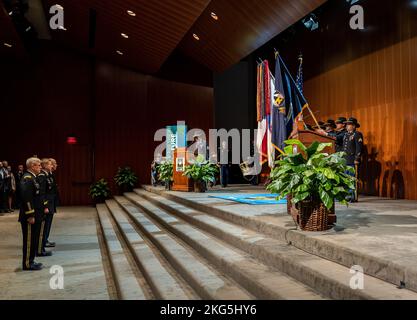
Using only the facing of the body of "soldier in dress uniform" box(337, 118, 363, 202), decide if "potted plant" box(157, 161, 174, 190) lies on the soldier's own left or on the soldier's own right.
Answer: on the soldier's own right

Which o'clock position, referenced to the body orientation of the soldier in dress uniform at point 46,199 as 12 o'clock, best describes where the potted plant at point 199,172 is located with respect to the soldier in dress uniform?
The potted plant is roughly at 11 o'clock from the soldier in dress uniform.

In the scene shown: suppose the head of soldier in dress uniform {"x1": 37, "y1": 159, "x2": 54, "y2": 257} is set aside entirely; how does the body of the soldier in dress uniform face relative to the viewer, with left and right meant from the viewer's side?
facing to the right of the viewer

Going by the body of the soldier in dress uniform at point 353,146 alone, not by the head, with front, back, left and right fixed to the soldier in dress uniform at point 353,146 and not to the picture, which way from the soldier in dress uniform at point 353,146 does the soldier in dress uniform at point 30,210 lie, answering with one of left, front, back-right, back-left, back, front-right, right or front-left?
front

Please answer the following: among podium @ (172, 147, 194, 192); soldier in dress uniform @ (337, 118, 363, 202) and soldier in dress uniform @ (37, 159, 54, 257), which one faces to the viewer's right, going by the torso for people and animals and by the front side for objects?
soldier in dress uniform @ (37, 159, 54, 257)

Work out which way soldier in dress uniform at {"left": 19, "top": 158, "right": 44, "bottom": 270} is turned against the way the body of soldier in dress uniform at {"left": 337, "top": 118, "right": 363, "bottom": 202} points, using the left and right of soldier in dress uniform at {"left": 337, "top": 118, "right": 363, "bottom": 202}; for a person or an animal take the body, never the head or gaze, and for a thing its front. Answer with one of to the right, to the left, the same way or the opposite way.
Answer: the opposite way

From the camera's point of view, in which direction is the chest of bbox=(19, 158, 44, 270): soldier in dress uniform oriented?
to the viewer's right

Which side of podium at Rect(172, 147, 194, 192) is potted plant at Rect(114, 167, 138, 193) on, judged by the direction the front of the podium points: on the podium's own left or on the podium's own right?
on the podium's own right

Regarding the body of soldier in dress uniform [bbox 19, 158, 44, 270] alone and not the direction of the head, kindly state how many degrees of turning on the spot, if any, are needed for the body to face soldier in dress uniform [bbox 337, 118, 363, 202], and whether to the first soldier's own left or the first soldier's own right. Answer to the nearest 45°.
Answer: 0° — they already face them

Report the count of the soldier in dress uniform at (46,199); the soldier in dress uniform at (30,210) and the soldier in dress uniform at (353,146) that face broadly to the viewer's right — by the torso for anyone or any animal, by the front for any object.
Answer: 2

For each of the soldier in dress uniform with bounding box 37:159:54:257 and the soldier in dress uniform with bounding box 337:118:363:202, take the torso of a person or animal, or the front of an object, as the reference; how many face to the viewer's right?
1

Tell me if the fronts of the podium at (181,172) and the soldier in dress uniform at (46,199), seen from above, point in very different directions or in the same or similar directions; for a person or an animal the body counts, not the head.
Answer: very different directions

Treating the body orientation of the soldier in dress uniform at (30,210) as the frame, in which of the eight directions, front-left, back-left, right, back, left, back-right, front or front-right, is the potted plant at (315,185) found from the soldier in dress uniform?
front-right
